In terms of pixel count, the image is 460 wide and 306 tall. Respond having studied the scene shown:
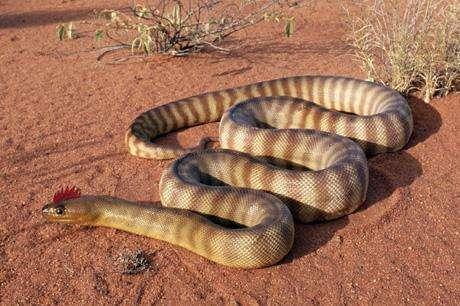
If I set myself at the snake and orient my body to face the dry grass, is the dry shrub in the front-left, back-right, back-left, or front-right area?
front-left

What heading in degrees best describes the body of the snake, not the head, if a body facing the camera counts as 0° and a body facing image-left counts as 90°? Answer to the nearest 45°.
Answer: approximately 90°

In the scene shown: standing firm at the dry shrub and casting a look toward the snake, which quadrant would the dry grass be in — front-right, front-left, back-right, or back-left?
front-left

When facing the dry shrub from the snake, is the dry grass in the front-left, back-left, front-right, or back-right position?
front-right

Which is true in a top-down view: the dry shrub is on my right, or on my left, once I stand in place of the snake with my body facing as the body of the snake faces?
on my right

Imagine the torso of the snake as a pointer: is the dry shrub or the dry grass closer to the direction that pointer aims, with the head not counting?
the dry shrub

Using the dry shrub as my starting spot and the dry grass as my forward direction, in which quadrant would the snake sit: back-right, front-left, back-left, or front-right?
front-right

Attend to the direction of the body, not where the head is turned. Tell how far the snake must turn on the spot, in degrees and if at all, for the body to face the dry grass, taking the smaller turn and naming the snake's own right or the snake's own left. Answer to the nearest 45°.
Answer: approximately 135° to the snake's own right
